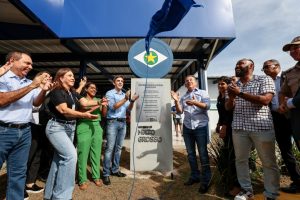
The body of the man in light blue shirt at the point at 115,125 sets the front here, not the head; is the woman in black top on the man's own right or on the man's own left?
on the man's own right

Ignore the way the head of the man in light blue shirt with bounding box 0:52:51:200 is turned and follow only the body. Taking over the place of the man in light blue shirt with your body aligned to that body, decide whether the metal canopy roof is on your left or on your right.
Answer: on your left

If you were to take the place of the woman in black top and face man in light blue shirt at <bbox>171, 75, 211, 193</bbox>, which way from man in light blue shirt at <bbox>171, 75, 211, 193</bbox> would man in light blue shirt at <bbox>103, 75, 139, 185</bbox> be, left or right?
left

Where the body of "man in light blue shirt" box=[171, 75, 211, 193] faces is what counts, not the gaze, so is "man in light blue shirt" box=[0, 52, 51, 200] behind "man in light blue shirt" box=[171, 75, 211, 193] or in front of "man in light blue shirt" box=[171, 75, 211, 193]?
in front

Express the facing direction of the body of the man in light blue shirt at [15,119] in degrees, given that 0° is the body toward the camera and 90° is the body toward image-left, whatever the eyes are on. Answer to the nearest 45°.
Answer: approximately 315°

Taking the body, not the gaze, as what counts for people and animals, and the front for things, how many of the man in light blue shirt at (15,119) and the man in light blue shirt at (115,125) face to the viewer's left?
0

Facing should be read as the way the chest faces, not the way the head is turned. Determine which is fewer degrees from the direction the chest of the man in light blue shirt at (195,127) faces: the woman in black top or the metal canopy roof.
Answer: the woman in black top

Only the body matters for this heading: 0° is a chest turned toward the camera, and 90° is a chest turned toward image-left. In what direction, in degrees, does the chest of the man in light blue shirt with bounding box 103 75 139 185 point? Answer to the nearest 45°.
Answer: approximately 315°

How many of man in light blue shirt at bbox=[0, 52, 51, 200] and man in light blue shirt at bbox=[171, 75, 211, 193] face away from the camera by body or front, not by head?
0

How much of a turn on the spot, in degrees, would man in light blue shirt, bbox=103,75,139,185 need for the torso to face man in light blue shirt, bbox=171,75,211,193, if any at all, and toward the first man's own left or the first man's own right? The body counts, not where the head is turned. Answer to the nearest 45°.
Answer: approximately 45° to the first man's own left
